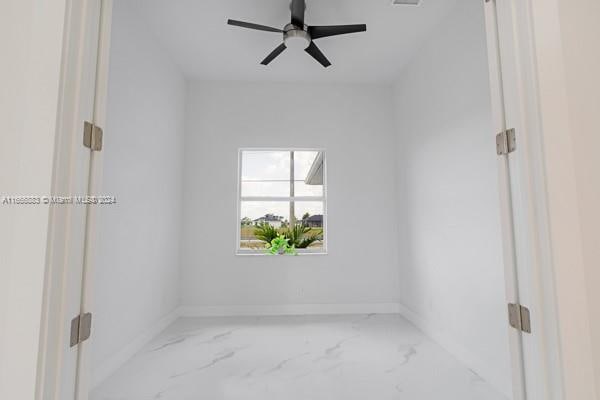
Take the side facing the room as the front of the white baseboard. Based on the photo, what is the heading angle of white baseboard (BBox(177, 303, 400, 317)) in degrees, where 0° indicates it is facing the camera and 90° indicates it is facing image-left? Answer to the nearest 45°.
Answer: approximately 0°

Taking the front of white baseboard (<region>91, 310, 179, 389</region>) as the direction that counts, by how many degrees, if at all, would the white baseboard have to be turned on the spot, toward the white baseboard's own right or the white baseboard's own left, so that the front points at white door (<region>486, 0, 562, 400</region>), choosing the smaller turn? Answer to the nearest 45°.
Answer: approximately 45° to the white baseboard's own right

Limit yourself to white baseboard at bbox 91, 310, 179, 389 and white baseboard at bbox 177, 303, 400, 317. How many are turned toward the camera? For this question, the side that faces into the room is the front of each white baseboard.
1

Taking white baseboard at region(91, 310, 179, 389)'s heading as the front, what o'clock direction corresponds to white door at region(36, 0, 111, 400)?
The white door is roughly at 3 o'clock from the white baseboard.

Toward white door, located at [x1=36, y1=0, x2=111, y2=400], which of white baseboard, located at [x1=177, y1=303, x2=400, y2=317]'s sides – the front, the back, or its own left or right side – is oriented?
front

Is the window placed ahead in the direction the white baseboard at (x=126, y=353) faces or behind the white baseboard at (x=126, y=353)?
ahead

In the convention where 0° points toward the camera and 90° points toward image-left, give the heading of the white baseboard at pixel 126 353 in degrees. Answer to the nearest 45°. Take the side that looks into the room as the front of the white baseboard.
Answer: approximately 270°
